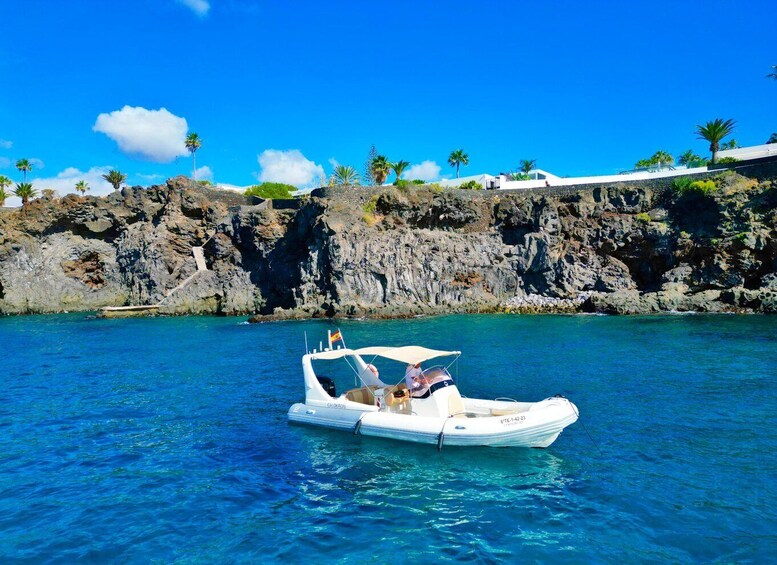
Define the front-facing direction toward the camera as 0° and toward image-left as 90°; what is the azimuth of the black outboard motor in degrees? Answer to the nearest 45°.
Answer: approximately 270°
